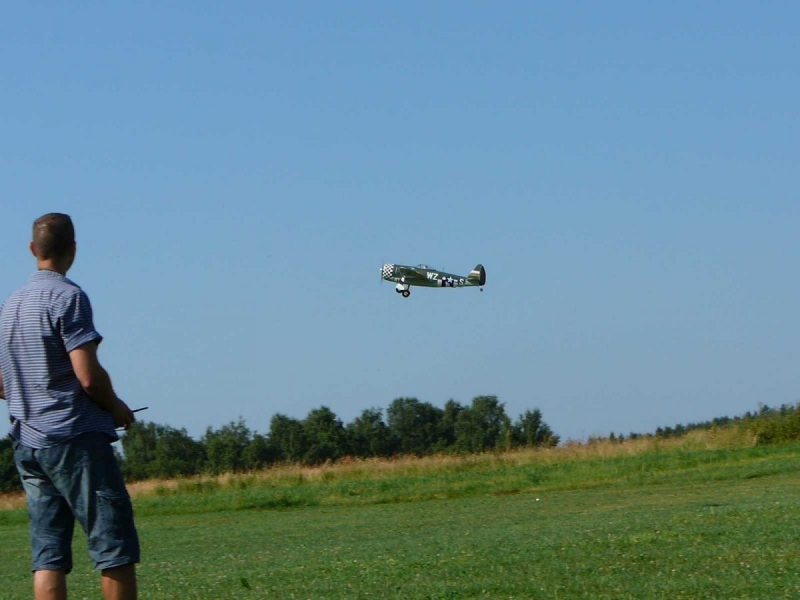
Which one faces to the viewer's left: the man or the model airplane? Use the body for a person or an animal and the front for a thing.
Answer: the model airplane

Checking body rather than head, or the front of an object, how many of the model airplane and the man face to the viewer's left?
1

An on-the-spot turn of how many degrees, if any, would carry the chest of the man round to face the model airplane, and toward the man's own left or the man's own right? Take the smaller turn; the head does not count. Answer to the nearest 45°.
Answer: approximately 45° to the man's own left

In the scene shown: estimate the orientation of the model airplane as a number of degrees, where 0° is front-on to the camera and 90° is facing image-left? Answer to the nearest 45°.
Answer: approximately 90°

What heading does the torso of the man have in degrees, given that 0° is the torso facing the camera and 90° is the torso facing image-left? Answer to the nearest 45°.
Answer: approximately 225°

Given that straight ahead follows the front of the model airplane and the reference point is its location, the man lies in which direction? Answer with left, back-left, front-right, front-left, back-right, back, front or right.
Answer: left
